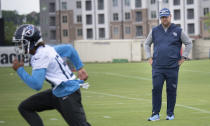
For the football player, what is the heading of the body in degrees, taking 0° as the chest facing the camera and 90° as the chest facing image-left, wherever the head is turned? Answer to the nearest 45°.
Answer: approximately 90°

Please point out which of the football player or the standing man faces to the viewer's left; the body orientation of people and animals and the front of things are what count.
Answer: the football player

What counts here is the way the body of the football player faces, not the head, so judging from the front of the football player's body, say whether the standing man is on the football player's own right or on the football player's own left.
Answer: on the football player's own right

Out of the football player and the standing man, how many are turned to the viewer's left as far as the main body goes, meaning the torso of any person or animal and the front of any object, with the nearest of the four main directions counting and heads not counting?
1

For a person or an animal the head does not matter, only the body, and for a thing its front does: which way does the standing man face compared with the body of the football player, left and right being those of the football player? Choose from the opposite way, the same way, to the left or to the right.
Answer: to the left

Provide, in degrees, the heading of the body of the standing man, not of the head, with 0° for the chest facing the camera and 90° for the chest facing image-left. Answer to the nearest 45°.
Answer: approximately 0°
